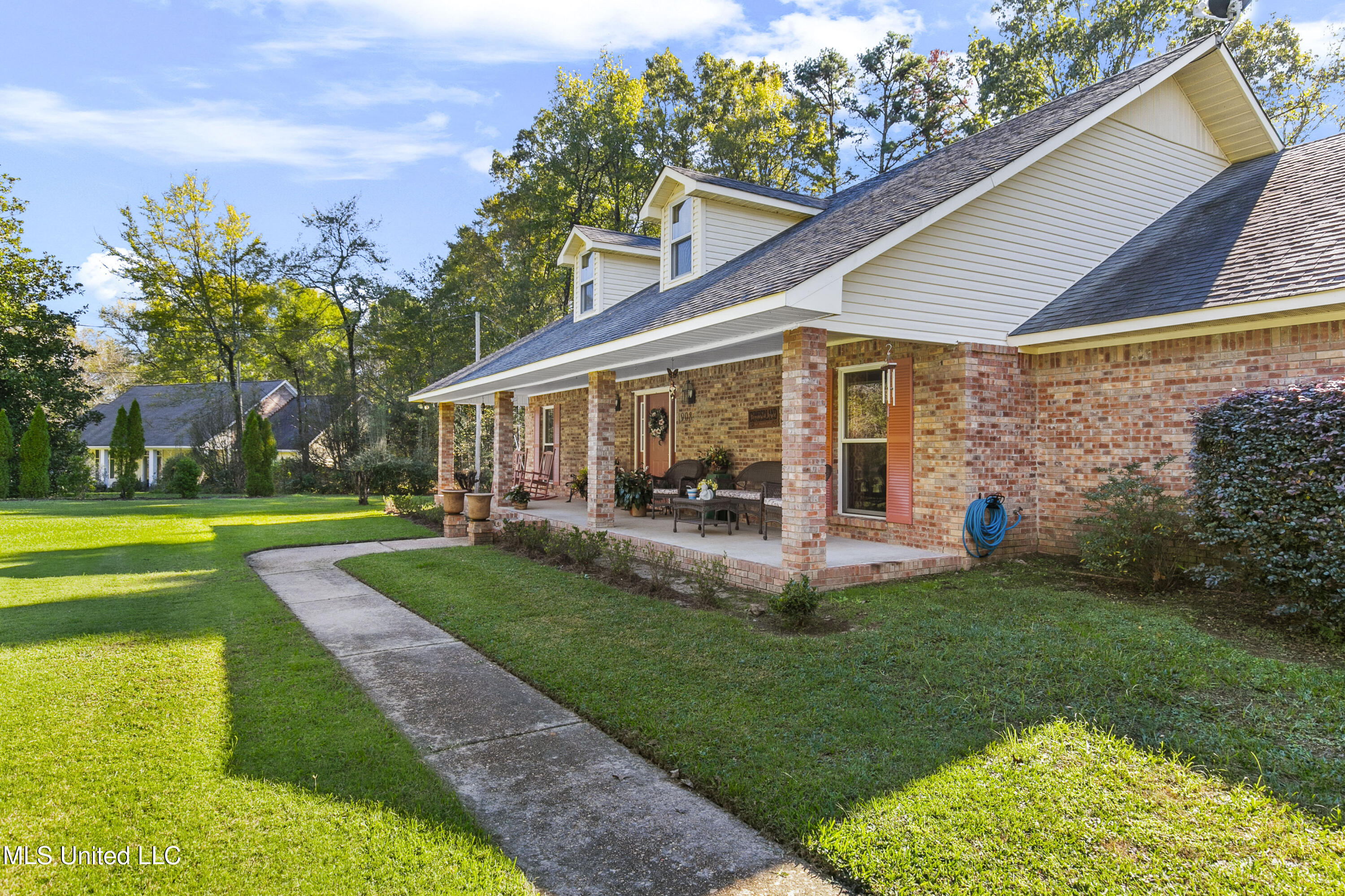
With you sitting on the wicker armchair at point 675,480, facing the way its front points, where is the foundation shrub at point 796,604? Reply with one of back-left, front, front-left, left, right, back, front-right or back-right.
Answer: front-left

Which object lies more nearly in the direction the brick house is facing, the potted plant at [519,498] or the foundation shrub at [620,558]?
the foundation shrub

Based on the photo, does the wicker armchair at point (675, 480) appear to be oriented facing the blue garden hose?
no

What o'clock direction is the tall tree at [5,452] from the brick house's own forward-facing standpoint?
The tall tree is roughly at 2 o'clock from the brick house.

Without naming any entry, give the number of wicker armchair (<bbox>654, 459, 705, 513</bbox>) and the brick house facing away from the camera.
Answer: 0

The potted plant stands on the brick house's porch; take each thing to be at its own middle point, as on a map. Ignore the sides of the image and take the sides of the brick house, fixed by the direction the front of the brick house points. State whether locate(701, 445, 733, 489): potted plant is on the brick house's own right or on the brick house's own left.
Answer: on the brick house's own right

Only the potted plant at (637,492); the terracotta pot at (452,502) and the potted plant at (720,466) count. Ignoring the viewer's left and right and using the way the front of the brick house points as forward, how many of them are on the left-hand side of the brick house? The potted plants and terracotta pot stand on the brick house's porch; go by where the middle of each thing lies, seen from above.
0

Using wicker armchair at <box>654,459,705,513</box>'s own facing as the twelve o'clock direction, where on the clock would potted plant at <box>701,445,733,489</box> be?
The potted plant is roughly at 9 o'clock from the wicker armchair.

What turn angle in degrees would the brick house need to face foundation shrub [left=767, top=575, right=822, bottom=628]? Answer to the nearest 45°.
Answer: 0° — it already faces it

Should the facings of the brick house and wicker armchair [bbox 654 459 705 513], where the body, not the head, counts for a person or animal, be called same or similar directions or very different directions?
same or similar directions

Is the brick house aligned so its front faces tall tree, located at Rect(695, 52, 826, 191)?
no

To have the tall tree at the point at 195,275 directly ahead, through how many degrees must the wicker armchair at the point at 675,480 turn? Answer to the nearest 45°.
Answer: approximately 90° to its right

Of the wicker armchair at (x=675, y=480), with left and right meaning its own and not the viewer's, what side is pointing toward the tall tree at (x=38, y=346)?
right

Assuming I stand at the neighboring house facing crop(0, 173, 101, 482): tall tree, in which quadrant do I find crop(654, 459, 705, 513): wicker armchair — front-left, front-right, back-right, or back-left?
front-left

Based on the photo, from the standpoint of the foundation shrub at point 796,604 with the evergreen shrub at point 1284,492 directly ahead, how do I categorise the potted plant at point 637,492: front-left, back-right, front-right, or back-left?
back-left

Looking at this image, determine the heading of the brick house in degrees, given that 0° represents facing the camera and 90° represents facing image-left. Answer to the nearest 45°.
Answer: approximately 45°

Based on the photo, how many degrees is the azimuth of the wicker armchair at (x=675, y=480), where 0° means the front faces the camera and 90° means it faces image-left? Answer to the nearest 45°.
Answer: approximately 45°

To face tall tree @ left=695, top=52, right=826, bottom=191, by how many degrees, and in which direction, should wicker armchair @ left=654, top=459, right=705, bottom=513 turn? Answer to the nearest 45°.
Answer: approximately 135° to its right
